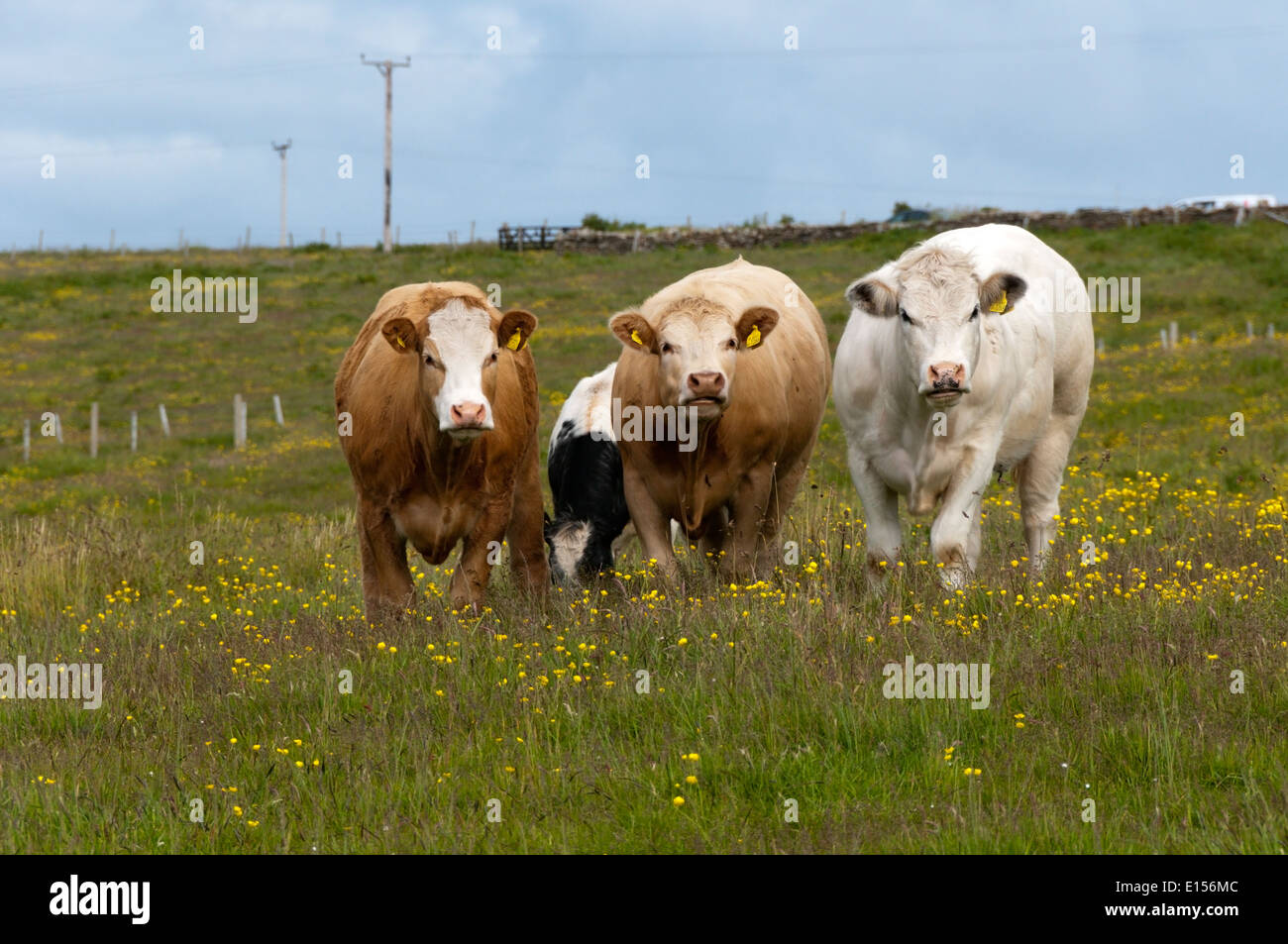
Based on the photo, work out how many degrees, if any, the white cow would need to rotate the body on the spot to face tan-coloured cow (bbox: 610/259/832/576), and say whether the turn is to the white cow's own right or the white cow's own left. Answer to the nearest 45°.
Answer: approximately 45° to the white cow's own right

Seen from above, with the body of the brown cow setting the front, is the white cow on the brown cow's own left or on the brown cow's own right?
on the brown cow's own left

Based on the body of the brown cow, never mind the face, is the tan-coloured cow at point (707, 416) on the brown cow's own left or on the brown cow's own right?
on the brown cow's own left

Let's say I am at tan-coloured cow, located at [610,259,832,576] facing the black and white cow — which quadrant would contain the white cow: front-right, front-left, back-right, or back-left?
back-right

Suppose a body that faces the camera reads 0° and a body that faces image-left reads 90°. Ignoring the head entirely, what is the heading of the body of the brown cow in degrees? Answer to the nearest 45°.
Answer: approximately 0°

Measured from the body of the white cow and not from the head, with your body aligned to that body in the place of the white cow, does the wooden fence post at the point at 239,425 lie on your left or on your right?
on your right

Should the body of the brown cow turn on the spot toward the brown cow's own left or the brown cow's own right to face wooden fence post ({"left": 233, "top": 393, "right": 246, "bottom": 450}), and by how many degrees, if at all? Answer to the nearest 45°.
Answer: approximately 180°

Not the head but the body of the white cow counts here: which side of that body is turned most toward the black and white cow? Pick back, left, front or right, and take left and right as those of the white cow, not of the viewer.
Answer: right

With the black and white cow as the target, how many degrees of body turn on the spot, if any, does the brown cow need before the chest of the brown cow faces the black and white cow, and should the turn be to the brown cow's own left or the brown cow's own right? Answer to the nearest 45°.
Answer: approximately 135° to the brown cow's own left

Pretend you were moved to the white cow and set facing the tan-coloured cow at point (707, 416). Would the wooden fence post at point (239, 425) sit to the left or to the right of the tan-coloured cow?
right

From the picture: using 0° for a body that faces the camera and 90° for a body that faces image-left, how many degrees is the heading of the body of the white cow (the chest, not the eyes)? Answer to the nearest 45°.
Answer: approximately 45°
